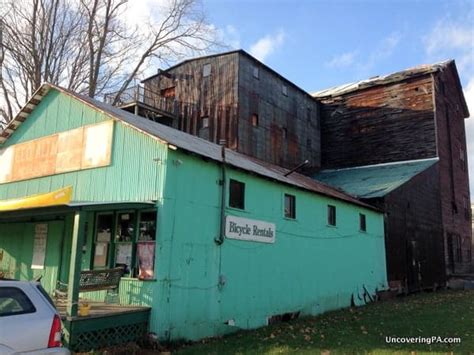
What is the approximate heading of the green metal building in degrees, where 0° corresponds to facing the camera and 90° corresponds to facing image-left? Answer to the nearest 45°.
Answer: approximately 45°

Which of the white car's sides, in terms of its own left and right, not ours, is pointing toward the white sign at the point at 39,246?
right

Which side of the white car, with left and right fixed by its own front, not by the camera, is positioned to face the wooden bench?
right

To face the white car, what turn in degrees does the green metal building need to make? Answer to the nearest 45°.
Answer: approximately 45° to its left

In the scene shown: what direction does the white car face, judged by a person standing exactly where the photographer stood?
facing to the left of the viewer
